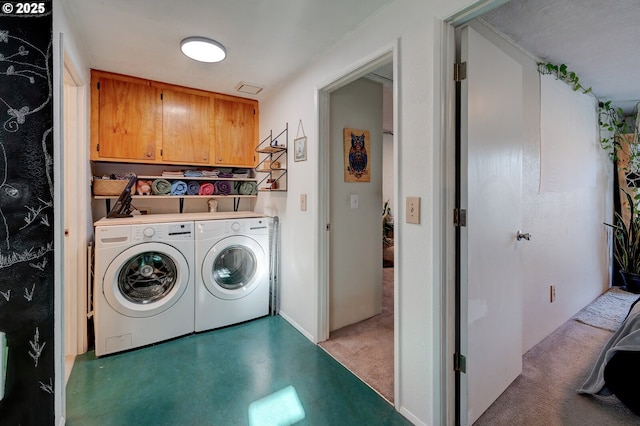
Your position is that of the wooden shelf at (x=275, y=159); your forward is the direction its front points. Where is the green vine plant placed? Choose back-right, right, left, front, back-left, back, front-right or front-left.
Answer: back-left

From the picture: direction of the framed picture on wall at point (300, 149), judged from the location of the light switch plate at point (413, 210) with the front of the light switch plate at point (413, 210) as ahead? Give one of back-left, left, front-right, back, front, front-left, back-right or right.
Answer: right

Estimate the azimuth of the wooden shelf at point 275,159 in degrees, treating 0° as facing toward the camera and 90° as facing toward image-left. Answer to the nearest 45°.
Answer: approximately 45°

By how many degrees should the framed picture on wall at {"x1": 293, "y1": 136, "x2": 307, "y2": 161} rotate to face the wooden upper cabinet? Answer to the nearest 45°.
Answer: approximately 45° to its right

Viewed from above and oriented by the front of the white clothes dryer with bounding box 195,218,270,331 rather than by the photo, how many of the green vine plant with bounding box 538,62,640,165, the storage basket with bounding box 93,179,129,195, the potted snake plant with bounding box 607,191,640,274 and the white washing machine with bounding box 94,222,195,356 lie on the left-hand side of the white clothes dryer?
2
